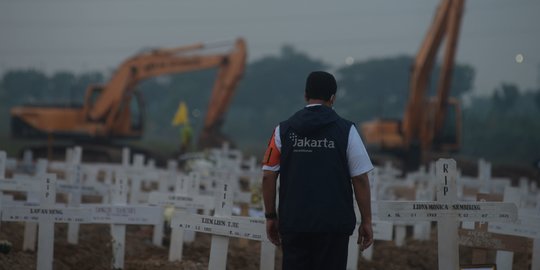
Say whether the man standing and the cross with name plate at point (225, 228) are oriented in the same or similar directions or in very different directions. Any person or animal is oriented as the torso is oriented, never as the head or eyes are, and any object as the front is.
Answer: very different directions

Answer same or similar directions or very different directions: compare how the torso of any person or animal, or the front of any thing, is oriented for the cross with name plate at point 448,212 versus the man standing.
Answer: very different directions

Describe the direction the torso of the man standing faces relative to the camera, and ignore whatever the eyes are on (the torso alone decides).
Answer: away from the camera

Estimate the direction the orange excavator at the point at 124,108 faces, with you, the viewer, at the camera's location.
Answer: facing to the right of the viewer

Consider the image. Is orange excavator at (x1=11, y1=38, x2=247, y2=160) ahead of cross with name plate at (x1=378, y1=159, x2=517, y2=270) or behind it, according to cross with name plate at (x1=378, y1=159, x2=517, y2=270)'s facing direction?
behind

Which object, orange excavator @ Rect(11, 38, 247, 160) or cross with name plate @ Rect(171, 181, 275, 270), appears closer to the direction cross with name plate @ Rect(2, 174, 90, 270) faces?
the cross with name plate

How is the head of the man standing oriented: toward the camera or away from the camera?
away from the camera

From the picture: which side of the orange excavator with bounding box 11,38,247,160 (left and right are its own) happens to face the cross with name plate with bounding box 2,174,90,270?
right

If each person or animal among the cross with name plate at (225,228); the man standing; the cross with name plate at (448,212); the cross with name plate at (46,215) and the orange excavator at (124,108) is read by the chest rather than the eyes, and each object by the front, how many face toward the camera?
3

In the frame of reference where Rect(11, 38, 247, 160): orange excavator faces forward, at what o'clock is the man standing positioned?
The man standing is roughly at 3 o'clock from the orange excavator.
